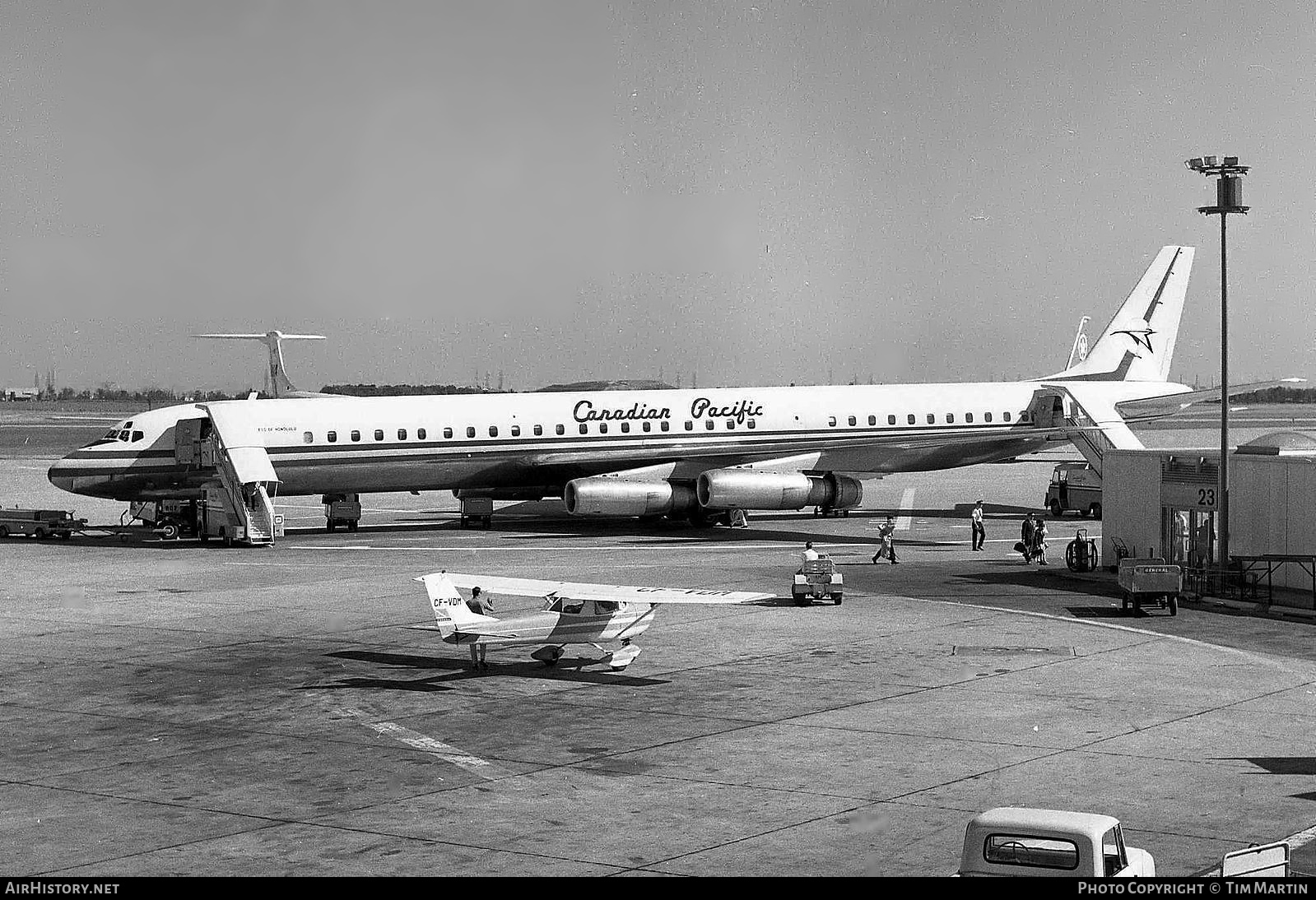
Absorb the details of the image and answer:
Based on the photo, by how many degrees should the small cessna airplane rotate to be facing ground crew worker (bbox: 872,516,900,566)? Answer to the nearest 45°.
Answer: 0° — it already faces them

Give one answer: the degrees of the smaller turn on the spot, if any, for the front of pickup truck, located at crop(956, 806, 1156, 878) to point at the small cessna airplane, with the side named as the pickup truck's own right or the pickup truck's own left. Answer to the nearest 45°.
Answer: approximately 90° to the pickup truck's own left

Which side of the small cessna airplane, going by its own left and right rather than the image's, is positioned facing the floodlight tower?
front

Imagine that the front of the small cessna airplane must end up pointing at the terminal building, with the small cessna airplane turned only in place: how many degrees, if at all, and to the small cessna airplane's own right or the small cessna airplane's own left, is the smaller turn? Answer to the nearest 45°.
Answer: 0° — it already faces it

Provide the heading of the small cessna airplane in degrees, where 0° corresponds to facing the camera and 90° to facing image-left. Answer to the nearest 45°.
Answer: approximately 225°

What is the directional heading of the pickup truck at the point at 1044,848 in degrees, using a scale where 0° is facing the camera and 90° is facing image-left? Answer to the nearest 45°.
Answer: approximately 225°

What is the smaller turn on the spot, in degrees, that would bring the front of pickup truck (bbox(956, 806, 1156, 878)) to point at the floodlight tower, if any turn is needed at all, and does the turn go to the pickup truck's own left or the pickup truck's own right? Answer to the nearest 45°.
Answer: approximately 45° to the pickup truck's own left

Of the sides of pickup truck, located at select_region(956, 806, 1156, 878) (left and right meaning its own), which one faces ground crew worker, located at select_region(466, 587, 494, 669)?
left

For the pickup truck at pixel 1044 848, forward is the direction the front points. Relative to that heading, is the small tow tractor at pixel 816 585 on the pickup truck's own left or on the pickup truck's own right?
on the pickup truck's own left

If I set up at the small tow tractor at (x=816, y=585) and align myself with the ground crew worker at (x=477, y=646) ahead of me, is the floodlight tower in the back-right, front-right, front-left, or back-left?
back-left

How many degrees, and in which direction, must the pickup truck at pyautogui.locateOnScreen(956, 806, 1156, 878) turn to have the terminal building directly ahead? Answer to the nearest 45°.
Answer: approximately 45° to its left

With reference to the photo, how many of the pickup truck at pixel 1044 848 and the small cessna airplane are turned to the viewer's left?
0

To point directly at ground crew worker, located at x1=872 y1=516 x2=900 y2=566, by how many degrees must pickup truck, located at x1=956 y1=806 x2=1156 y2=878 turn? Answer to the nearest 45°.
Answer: approximately 45° to its left
